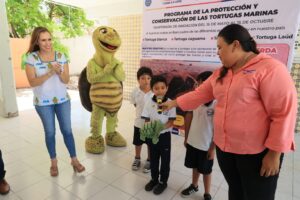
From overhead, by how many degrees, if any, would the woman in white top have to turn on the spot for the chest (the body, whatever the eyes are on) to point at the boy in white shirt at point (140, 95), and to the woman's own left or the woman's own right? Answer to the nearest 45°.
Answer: approximately 45° to the woman's own left

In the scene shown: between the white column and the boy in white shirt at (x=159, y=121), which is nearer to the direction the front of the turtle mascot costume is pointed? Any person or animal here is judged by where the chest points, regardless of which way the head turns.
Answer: the boy in white shirt

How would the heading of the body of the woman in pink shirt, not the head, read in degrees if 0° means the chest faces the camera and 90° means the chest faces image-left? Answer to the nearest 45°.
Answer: approximately 45°

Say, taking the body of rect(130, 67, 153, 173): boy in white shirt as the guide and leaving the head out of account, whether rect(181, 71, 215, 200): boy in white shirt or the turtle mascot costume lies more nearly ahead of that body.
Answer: the boy in white shirt

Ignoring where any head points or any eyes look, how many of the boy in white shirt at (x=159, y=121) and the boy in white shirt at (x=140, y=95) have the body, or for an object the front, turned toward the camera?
2

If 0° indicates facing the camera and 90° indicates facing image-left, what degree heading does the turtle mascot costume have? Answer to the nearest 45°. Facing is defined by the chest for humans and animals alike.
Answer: approximately 315°

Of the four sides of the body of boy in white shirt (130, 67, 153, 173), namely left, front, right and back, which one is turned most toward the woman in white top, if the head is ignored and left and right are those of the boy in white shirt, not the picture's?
right
